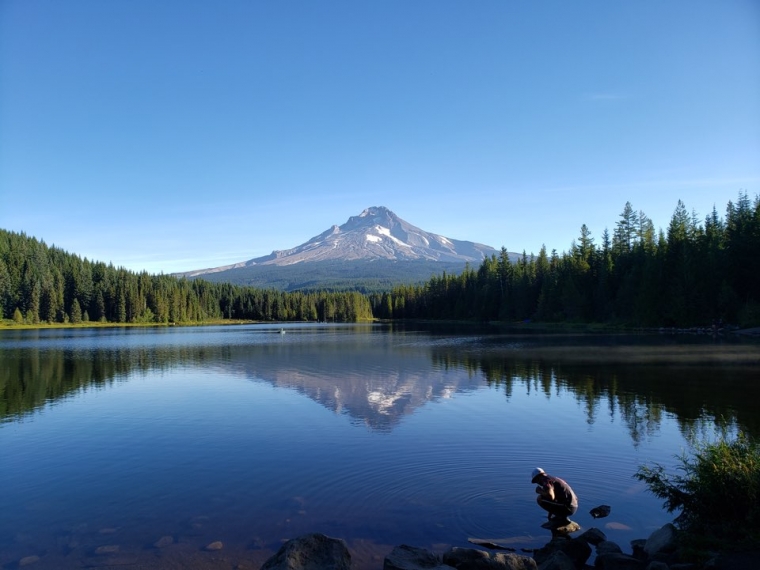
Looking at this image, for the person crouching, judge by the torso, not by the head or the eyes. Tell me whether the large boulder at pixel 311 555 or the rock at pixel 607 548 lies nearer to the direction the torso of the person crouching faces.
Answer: the large boulder

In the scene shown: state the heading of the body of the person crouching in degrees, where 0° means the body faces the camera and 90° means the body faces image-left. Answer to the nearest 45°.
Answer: approximately 90°

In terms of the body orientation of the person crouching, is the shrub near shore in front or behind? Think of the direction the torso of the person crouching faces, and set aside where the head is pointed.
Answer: behind

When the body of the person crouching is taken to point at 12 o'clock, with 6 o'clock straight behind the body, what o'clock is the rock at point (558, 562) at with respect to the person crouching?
The rock is roughly at 9 o'clock from the person crouching.

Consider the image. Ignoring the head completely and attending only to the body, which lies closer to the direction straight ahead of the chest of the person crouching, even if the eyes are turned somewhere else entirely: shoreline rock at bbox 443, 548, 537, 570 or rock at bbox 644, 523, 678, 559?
the shoreline rock

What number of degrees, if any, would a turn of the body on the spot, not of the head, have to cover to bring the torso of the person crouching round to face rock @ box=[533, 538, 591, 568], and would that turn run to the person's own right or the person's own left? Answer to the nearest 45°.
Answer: approximately 90° to the person's own left

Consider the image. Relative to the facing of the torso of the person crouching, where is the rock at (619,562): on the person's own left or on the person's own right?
on the person's own left

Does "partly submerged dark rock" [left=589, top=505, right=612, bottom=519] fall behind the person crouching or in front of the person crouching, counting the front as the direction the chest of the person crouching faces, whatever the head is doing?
behind

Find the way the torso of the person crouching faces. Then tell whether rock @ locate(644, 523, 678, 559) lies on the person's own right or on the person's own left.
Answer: on the person's own left
